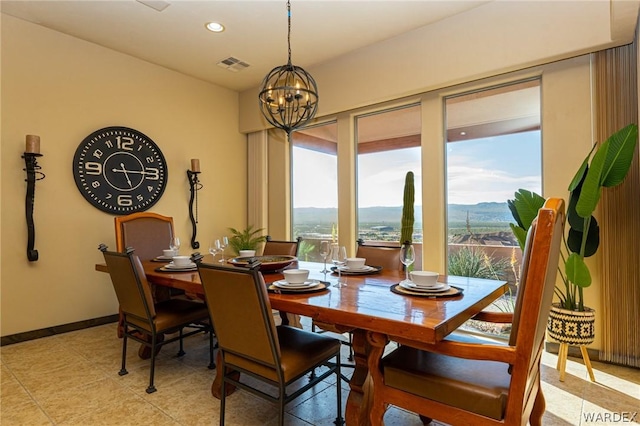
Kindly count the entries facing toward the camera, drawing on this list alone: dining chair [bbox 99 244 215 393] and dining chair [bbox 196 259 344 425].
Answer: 0

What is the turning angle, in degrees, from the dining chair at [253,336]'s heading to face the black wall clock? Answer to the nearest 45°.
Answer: approximately 90° to its left

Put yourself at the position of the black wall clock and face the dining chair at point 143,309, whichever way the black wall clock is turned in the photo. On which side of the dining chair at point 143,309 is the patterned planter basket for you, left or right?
left

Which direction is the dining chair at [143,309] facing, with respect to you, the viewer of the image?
facing away from the viewer and to the right of the viewer

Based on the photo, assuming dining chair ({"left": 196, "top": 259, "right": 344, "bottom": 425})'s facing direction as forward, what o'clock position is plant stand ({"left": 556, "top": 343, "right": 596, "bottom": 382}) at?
The plant stand is roughly at 1 o'clock from the dining chair.

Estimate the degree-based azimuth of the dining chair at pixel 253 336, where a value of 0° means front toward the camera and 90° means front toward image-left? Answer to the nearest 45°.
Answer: approximately 225°

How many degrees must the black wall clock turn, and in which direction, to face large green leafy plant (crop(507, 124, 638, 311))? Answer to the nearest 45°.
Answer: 0° — it already faces it

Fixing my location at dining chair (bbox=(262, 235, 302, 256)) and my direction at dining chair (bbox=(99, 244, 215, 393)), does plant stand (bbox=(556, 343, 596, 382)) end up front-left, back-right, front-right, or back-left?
back-left

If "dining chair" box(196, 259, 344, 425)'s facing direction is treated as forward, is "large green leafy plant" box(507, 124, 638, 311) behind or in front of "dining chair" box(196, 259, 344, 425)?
in front

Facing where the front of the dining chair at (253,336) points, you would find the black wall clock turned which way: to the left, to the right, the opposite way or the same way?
to the right

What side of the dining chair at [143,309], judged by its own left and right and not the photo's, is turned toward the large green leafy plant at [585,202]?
right

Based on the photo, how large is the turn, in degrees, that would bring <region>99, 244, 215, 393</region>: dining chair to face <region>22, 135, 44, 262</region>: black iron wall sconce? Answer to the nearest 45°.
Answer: approximately 90° to its left
